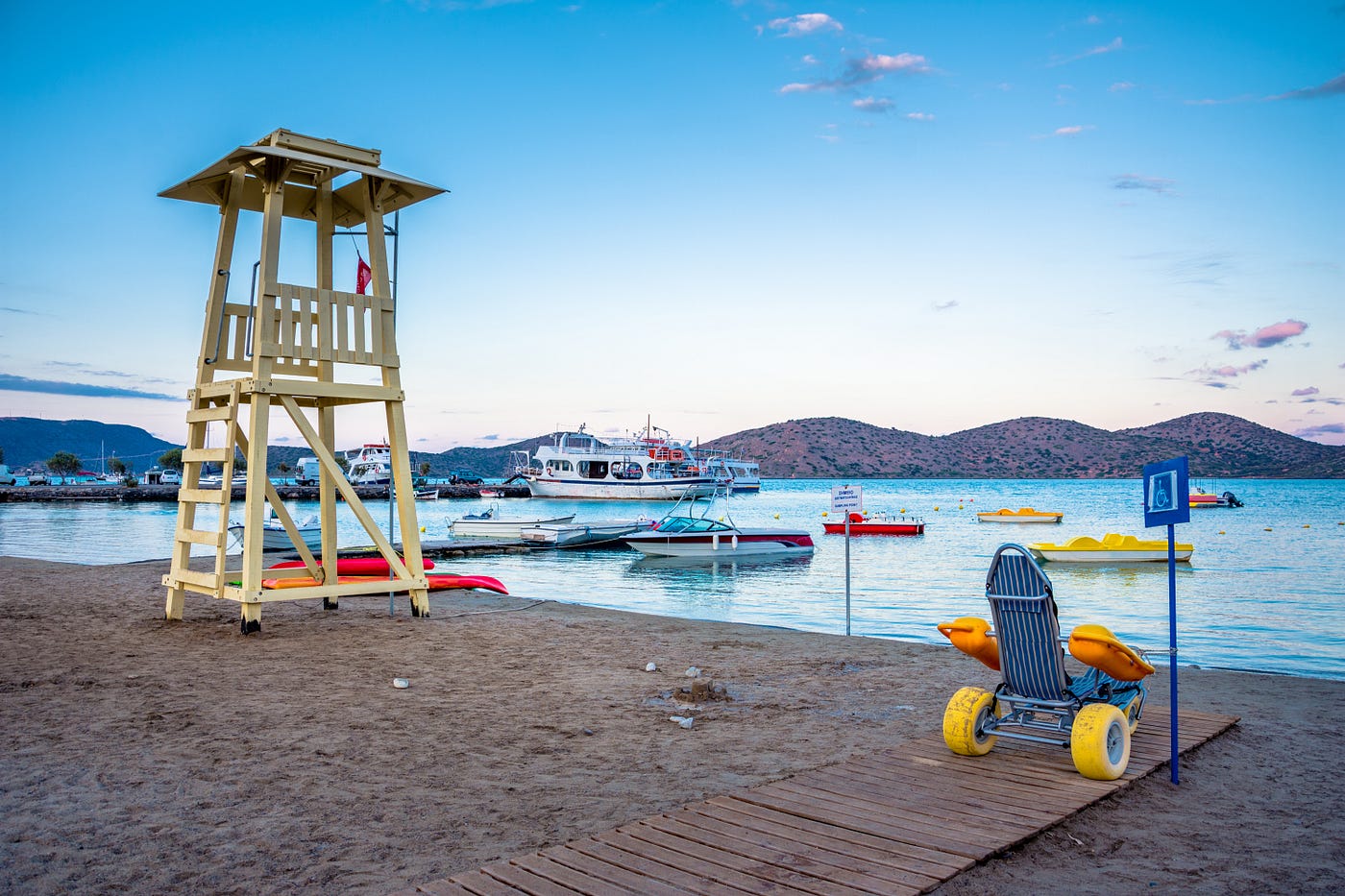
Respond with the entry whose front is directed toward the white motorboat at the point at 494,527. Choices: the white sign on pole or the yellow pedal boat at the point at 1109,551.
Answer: the yellow pedal boat

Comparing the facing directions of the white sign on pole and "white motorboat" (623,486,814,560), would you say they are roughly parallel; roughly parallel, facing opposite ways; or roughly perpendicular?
roughly perpendicular

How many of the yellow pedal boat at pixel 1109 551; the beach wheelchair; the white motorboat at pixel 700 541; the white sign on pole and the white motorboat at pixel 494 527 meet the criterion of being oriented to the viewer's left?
2

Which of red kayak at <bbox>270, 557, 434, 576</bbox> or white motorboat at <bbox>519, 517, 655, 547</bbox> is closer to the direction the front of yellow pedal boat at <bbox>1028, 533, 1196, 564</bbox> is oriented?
the white motorboat

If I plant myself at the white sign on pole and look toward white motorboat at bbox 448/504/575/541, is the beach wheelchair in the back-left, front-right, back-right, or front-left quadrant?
back-left

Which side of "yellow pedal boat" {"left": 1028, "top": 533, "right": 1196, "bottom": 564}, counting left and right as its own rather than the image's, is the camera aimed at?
left

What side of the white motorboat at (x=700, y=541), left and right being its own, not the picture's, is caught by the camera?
left

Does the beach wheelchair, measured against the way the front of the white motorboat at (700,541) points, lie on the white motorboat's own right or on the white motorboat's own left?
on the white motorboat's own left

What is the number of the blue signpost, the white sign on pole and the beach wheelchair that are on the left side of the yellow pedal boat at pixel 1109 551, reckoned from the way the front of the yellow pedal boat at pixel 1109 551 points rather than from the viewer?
3
